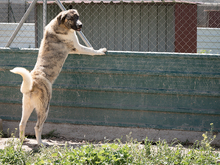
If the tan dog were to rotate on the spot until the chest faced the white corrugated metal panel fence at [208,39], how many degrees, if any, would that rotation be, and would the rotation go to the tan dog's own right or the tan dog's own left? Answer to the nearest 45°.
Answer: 0° — it already faces it

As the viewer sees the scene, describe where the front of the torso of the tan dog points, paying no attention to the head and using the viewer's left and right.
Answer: facing away from the viewer and to the right of the viewer

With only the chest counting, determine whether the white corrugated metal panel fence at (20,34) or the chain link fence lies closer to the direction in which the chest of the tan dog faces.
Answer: the chain link fence
